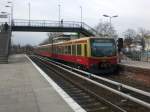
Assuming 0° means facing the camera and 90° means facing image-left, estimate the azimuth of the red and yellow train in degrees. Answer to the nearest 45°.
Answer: approximately 315°
